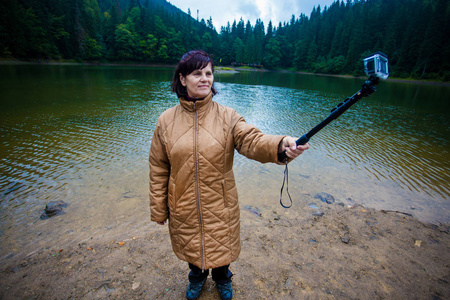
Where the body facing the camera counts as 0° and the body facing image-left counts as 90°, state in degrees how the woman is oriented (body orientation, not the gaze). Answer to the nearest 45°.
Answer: approximately 0°

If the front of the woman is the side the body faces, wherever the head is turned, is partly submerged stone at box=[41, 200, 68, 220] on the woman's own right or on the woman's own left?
on the woman's own right

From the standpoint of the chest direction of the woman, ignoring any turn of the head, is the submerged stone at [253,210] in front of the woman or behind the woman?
behind

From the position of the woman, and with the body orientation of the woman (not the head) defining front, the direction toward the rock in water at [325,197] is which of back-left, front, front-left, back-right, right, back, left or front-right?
back-left
